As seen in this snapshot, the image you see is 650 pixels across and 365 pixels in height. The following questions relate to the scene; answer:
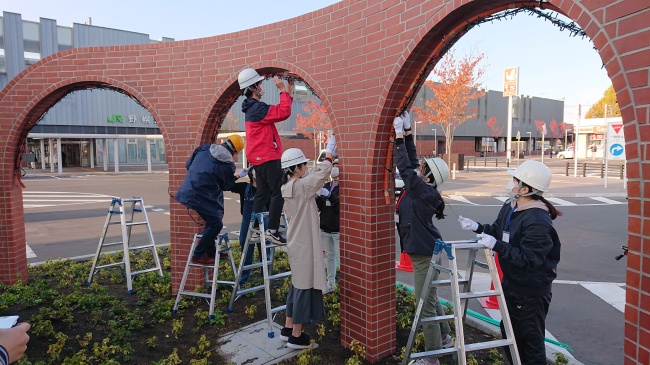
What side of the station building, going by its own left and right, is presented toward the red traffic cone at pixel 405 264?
front

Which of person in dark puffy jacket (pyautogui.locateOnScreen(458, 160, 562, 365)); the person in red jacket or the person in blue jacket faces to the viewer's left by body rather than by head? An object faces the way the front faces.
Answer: the person in dark puffy jacket

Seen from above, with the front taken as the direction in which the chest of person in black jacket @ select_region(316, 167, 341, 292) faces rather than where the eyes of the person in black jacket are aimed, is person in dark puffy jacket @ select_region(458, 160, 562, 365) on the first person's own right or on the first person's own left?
on the first person's own left

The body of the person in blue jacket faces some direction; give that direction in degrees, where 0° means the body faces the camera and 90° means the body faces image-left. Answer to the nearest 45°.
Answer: approximately 225°

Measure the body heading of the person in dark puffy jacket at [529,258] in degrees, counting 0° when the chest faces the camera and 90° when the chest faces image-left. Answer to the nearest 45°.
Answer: approximately 90°

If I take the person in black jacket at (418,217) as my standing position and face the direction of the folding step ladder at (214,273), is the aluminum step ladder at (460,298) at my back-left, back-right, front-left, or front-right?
back-left

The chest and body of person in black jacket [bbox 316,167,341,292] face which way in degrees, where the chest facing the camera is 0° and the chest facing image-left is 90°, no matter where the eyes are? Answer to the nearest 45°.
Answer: approximately 45°

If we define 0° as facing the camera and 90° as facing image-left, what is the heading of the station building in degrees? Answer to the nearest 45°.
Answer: approximately 315°

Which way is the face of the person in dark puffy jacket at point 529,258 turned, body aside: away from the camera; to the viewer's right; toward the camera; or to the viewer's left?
to the viewer's left

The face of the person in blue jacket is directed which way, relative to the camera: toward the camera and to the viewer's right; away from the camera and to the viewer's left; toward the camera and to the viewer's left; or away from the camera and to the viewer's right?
away from the camera and to the viewer's right
